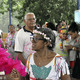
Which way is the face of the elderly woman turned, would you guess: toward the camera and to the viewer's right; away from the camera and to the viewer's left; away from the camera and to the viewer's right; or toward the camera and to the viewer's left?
toward the camera and to the viewer's left

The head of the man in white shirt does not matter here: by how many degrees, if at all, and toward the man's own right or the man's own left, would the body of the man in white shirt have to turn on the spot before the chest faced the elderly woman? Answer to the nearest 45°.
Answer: approximately 45° to the man's own right

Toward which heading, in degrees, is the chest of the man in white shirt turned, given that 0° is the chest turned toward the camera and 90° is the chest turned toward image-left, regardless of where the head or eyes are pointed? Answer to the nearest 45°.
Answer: approximately 315°

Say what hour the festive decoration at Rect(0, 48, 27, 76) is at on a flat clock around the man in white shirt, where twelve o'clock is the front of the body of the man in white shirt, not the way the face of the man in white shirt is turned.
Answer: The festive decoration is roughly at 2 o'clock from the man in white shirt.
